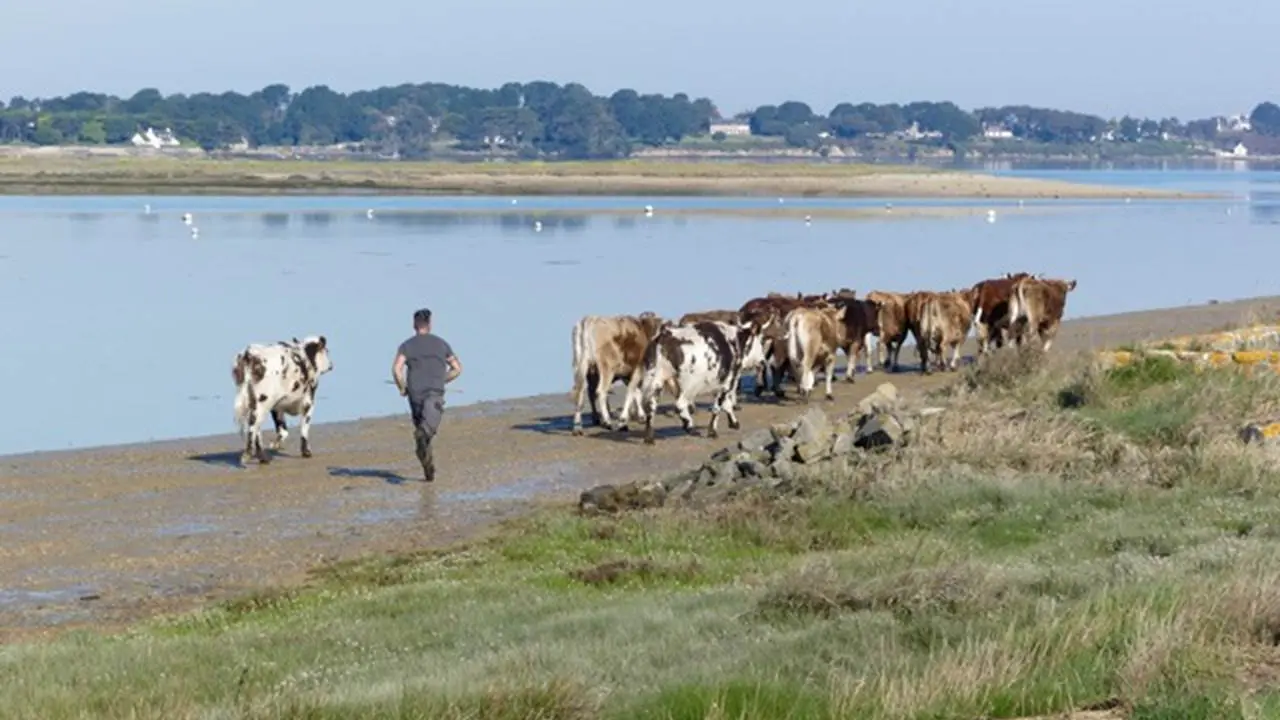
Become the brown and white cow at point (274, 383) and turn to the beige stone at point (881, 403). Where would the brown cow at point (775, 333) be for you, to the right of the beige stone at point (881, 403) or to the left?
left

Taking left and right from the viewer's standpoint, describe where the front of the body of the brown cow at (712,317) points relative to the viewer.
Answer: facing to the right of the viewer

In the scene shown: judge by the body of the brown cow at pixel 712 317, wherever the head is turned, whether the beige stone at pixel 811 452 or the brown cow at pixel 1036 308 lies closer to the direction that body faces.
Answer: the brown cow at pixel 1036 308

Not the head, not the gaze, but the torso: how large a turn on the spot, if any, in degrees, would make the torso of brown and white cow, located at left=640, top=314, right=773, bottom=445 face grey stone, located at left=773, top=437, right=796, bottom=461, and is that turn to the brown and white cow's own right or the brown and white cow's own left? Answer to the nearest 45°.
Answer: approximately 135° to the brown and white cow's own right

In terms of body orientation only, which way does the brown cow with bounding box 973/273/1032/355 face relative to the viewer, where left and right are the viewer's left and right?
facing away from the viewer and to the right of the viewer

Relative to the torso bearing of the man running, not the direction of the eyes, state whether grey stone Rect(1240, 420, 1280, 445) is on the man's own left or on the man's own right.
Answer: on the man's own right

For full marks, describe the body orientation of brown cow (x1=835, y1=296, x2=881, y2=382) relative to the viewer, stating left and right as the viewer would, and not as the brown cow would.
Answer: facing away from the viewer and to the right of the viewer

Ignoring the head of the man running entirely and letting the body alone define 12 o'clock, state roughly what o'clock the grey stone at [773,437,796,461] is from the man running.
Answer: The grey stone is roughly at 4 o'clock from the man running.

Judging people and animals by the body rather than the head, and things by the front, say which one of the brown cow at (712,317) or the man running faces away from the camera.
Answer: the man running

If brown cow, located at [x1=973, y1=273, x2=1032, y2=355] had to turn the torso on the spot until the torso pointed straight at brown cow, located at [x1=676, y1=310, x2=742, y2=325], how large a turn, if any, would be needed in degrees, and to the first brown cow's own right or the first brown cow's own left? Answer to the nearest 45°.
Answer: approximately 180°

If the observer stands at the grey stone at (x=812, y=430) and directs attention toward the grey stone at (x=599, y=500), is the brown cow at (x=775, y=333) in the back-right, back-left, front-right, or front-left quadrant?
back-right

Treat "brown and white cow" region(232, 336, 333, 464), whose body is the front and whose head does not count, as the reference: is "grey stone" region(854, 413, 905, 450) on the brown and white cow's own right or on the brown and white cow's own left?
on the brown and white cow's own right

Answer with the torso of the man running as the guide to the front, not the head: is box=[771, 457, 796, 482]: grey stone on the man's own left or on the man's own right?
on the man's own right

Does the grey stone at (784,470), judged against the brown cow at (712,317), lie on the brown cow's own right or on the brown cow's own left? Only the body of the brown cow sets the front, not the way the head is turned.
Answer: on the brown cow's own right
